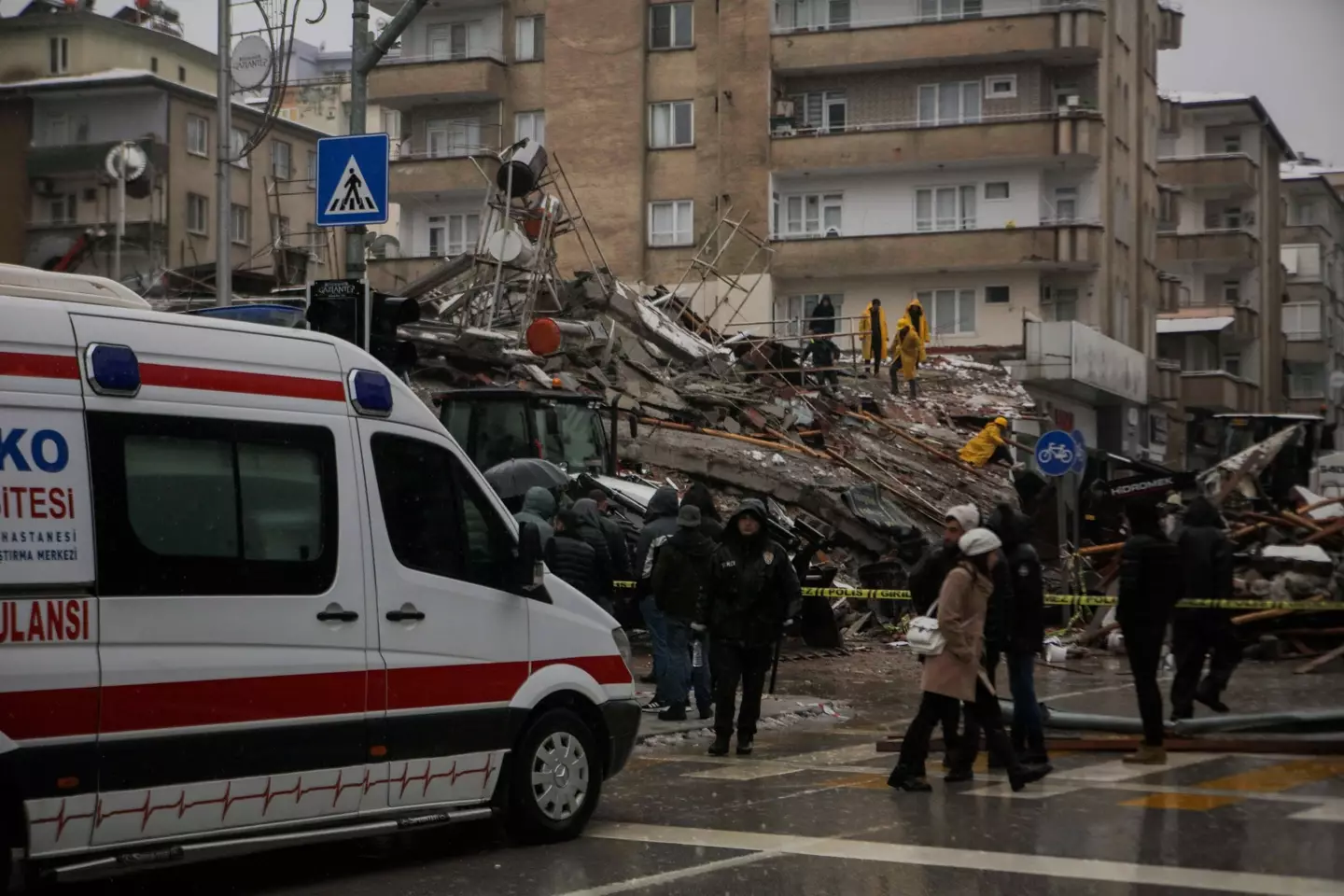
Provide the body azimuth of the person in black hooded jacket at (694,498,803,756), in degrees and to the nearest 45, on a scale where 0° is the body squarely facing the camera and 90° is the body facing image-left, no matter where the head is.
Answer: approximately 0°

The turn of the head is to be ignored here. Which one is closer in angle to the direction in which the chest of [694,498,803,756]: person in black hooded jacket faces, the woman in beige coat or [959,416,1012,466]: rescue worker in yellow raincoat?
the woman in beige coat

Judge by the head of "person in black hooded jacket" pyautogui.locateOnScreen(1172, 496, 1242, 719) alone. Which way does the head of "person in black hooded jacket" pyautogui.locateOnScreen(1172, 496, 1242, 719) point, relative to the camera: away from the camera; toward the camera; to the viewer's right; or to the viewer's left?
away from the camera

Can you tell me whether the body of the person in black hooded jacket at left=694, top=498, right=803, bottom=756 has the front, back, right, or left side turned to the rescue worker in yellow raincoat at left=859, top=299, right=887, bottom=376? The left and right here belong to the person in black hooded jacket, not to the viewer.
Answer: back

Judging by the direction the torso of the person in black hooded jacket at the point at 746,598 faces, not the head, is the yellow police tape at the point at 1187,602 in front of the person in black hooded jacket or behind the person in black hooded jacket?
behind

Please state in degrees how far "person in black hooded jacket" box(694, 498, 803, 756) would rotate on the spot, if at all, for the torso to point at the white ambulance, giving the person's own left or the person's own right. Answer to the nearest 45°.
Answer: approximately 45° to the person's own right

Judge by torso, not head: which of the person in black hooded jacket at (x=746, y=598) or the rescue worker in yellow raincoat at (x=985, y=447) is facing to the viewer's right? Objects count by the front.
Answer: the rescue worker in yellow raincoat

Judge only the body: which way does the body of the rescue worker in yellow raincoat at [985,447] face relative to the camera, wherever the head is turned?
to the viewer's right
